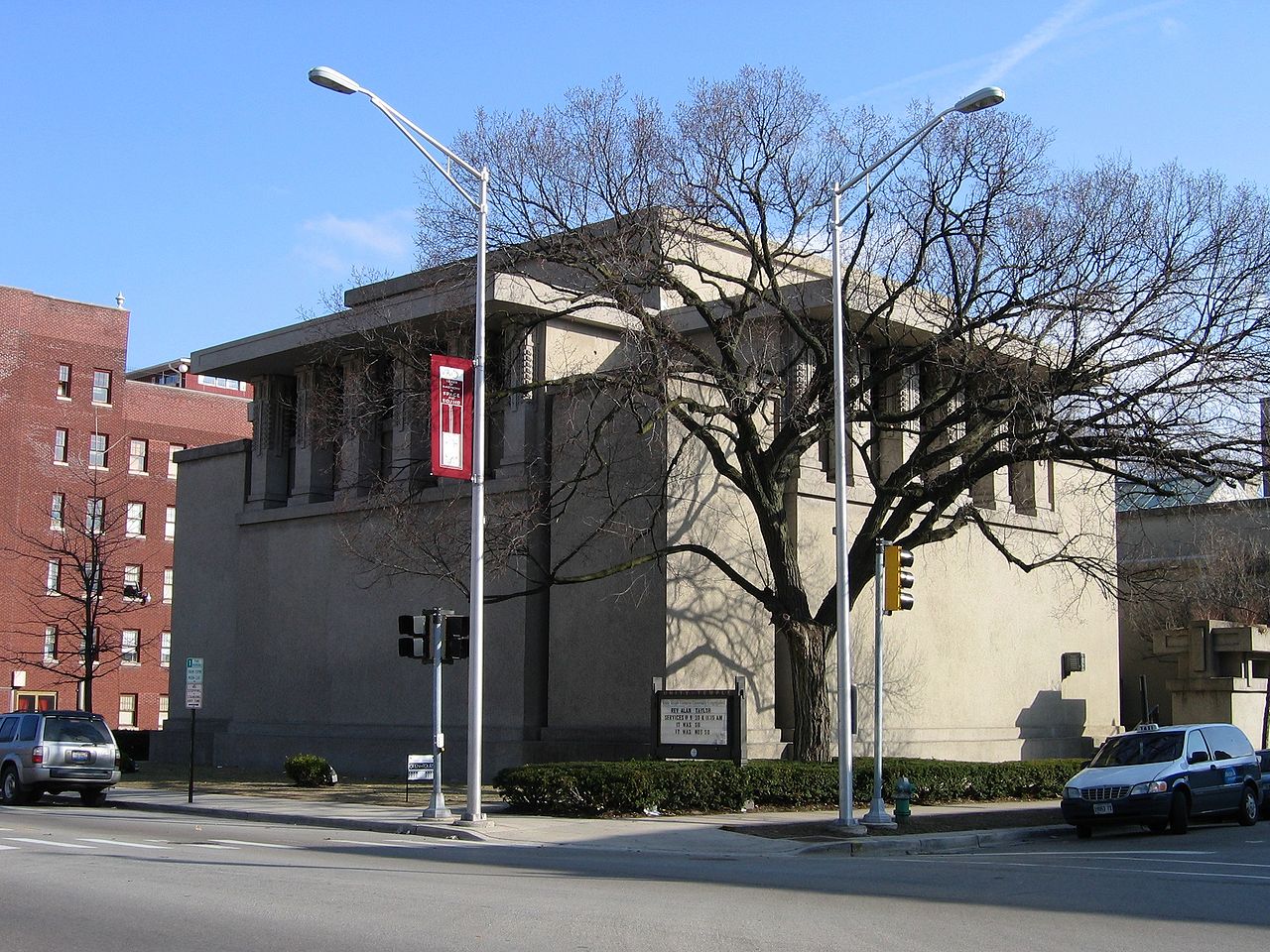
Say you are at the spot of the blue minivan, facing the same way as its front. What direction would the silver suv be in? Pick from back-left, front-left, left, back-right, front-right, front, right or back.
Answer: front-right

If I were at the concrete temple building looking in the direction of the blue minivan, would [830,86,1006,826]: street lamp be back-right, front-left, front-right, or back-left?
front-right

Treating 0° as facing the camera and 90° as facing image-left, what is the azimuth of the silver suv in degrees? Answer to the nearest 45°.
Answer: approximately 135°

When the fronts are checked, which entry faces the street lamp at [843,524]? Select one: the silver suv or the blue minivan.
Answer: the blue minivan

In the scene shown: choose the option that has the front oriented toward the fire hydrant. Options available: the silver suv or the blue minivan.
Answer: the blue minivan

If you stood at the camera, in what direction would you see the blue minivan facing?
facing the viewer and to the left of the viewer

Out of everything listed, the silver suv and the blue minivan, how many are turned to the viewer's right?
0

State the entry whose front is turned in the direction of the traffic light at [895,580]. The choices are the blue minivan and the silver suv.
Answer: the blue minivan
